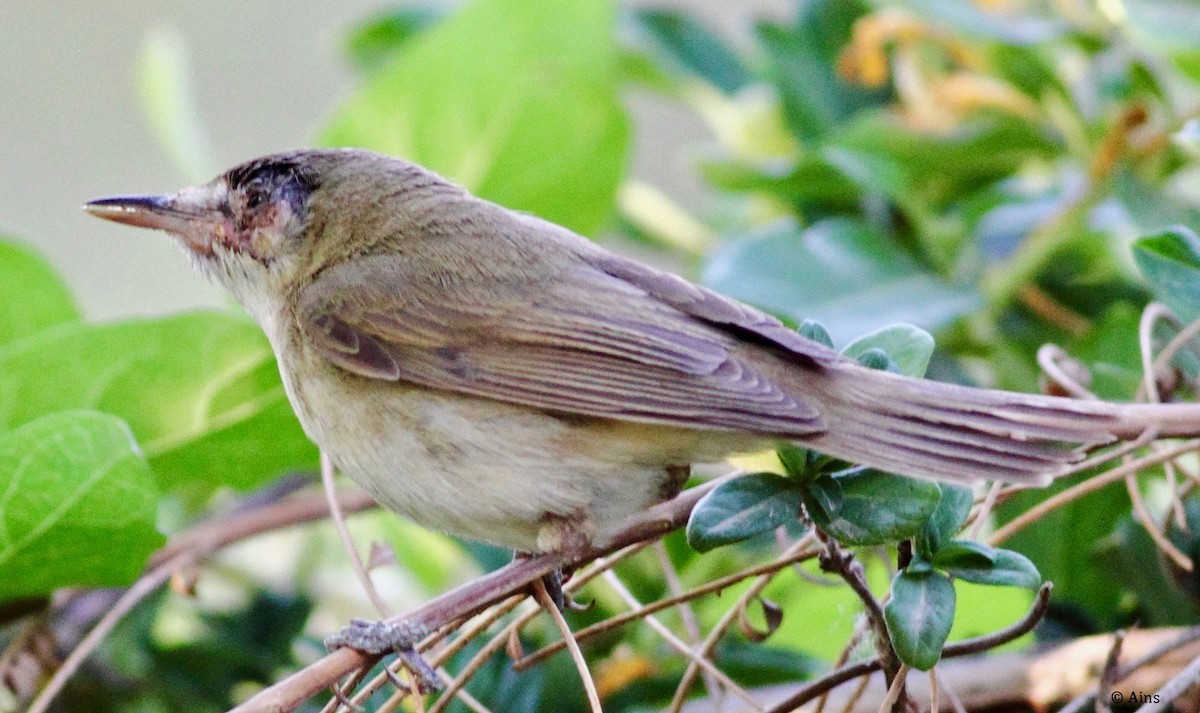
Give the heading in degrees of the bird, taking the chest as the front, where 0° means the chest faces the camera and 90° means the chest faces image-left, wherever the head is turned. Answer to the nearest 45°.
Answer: approximately 90°

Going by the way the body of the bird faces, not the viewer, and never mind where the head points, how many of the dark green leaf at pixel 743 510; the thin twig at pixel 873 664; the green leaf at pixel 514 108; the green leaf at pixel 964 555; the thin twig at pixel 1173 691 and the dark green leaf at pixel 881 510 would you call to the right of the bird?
1

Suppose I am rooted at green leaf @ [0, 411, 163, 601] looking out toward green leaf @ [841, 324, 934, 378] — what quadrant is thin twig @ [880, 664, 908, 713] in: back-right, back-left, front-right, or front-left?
front-right

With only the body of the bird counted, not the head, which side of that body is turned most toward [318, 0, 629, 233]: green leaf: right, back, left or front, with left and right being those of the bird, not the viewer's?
right

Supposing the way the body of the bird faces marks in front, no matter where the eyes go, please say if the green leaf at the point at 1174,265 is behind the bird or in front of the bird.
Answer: behind

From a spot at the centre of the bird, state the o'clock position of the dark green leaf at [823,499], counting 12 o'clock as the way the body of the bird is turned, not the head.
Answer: The dark green leaf is roughly at 6 o'clock from the bird.

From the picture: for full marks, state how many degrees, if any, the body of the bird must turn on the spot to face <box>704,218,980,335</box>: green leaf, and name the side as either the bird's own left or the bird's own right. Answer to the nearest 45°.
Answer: approximately 135° to the bird's own right

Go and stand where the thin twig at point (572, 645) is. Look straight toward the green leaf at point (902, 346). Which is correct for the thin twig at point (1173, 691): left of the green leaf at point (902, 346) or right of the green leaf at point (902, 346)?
right

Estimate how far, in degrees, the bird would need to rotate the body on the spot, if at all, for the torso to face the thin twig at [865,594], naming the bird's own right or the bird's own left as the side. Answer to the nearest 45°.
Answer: approximately 135° to the bird's own left

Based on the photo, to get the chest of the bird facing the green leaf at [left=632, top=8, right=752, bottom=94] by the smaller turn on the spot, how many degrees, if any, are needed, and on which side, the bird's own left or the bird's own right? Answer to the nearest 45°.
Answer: approximately 90° to the bird's own right

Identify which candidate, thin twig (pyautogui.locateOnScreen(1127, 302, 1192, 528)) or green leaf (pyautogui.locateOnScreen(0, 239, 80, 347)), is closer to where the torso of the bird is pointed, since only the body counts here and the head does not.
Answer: the green leaf
